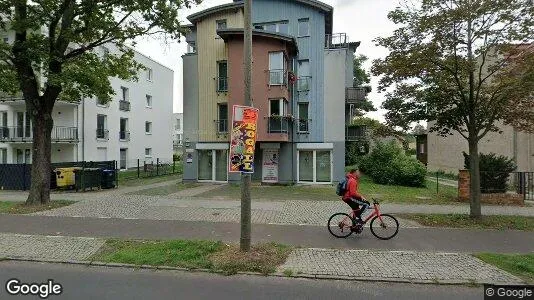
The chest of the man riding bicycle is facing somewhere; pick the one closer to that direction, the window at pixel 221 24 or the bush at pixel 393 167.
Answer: the bush

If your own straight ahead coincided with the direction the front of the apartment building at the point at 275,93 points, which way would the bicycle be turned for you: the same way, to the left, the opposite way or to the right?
to the left

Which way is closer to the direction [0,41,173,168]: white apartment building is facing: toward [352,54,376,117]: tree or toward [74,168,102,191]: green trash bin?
the green trash bin

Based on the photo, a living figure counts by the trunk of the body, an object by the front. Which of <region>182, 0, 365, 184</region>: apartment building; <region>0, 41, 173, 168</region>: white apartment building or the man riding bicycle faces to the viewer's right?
the man riding bicycle

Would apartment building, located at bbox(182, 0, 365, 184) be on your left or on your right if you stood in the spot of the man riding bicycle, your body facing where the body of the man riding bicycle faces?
on your left

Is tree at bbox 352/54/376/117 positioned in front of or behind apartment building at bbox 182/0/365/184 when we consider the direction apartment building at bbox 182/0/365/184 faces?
behind

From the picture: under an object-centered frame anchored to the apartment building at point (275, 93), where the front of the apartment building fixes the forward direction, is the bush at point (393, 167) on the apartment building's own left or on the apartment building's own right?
on the apartment building's own left

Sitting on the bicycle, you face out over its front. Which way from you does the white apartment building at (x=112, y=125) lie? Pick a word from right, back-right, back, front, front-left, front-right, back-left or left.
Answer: back-left

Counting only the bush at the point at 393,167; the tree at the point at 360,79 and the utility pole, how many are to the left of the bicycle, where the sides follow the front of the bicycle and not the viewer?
2

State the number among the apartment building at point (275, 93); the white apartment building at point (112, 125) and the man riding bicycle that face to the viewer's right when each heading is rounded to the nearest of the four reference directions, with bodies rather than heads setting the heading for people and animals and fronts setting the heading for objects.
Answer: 1

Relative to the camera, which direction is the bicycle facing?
to the viewer's right

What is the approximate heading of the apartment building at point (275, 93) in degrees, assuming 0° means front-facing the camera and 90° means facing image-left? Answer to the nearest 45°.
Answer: approximately 0°

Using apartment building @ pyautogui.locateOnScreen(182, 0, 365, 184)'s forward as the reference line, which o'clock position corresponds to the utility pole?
The utility pole is roughly at 12 o'clock from the apartment building.

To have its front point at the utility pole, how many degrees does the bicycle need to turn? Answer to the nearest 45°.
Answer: approximately 135° to its right
